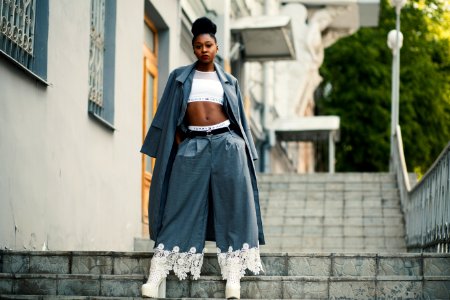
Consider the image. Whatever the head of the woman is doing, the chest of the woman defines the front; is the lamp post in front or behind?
behind

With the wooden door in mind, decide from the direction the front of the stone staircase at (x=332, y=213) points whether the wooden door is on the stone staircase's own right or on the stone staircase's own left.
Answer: on the stone staircase's own right

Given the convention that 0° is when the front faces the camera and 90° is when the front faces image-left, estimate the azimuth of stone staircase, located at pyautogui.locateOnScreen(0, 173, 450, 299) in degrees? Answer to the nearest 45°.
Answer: approximately 0°

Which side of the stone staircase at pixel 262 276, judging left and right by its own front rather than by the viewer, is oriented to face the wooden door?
back
